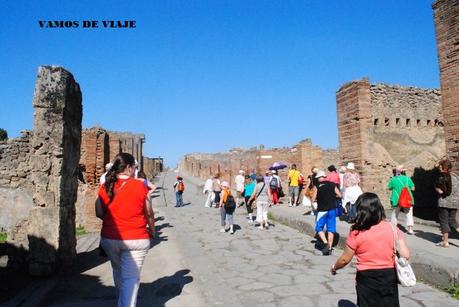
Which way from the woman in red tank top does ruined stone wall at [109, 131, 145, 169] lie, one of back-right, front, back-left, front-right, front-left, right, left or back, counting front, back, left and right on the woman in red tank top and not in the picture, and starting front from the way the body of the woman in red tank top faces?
front

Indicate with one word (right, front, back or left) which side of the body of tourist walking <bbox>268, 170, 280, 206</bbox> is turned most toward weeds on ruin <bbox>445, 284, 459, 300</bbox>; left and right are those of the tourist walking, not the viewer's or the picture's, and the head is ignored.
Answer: back

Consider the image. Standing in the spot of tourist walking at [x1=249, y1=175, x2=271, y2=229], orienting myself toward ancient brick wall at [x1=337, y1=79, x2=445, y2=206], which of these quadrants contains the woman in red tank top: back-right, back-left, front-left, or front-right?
back-right

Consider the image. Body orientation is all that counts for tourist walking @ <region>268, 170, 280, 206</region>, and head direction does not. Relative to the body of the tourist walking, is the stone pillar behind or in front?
behind

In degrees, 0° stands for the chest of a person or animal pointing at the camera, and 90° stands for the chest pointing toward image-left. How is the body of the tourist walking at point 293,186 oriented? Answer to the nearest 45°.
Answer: approximately 180°

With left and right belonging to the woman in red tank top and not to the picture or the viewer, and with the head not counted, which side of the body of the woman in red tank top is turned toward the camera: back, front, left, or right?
back

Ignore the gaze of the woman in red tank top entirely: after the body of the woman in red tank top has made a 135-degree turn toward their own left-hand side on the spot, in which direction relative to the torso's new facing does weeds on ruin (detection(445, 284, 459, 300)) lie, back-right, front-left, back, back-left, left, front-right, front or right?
back-left

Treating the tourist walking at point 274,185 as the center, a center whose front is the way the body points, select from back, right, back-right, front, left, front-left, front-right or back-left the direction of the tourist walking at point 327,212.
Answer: back

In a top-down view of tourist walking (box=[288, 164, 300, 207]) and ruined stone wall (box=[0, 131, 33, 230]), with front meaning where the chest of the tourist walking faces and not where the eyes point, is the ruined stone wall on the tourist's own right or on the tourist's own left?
on the tourist's own left

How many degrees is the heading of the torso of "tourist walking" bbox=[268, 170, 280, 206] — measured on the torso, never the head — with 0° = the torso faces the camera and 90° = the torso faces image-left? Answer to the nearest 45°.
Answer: approximately 180°

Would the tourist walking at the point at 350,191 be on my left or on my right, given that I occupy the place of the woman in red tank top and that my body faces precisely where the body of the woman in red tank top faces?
on my right

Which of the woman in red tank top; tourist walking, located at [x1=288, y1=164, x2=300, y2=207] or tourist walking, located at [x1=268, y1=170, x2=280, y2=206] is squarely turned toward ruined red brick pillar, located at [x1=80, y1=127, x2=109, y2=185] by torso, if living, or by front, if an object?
the woman in red tank top
